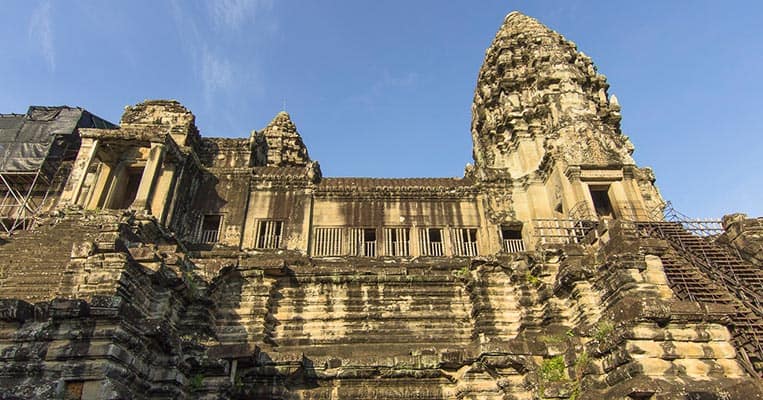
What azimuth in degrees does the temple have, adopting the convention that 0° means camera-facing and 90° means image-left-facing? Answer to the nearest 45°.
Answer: approximately 0°

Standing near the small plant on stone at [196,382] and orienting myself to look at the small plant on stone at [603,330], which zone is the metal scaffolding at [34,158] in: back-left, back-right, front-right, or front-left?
back-left
